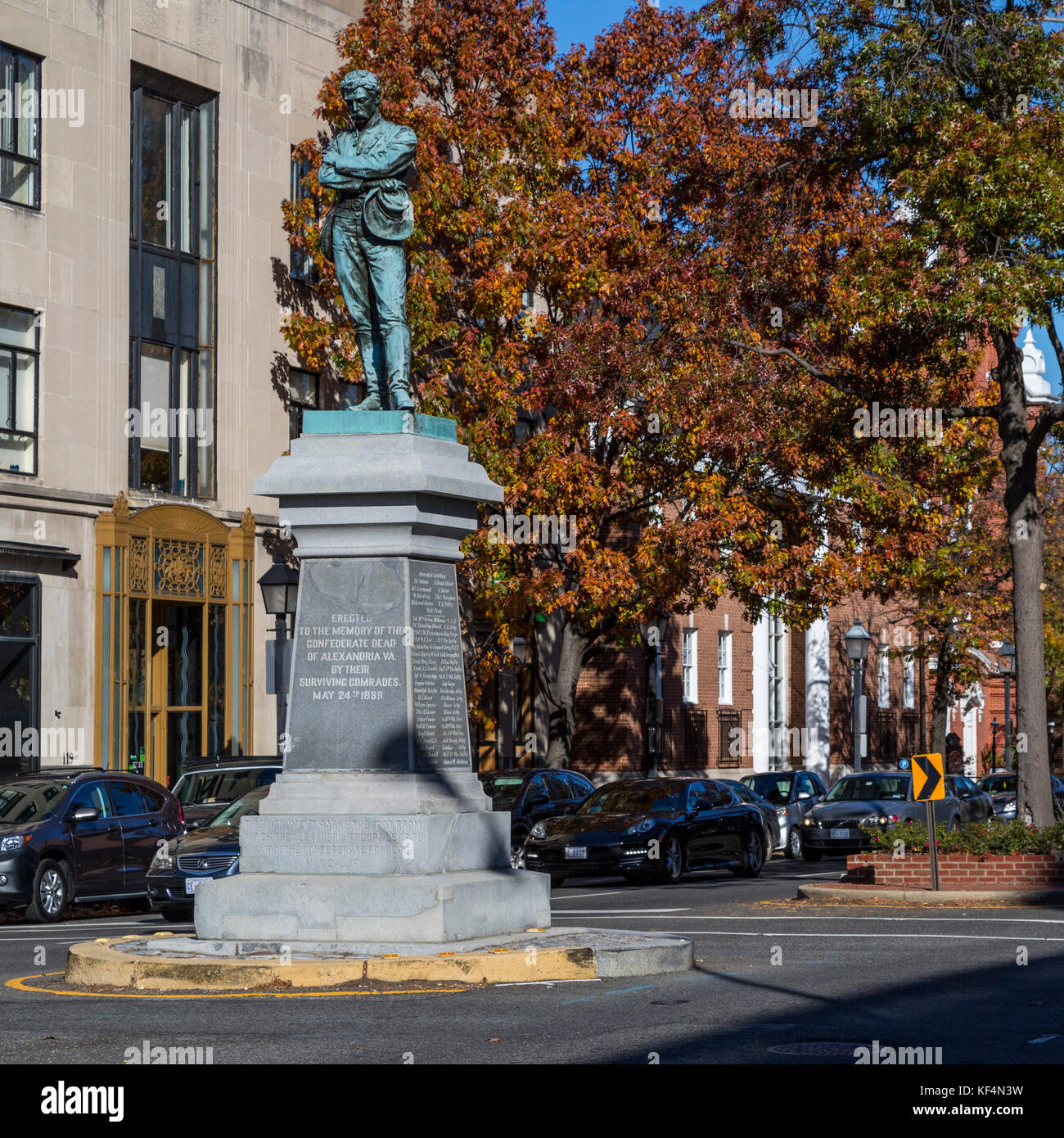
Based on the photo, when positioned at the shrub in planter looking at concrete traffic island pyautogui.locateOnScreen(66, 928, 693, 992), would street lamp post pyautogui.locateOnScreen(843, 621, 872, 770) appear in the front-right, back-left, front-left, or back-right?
back-right

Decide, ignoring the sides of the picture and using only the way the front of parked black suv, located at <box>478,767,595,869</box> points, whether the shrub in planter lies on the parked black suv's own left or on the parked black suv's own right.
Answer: on the parked black suv's own left

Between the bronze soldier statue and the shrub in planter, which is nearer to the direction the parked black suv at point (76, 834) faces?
the bronze soldier statue

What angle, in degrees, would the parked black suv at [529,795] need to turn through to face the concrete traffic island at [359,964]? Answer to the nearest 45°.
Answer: approximately 45° to its left

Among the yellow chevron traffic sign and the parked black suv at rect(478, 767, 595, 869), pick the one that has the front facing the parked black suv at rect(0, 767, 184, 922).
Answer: the parked black suv at rect(478, 767, 595, 869)
